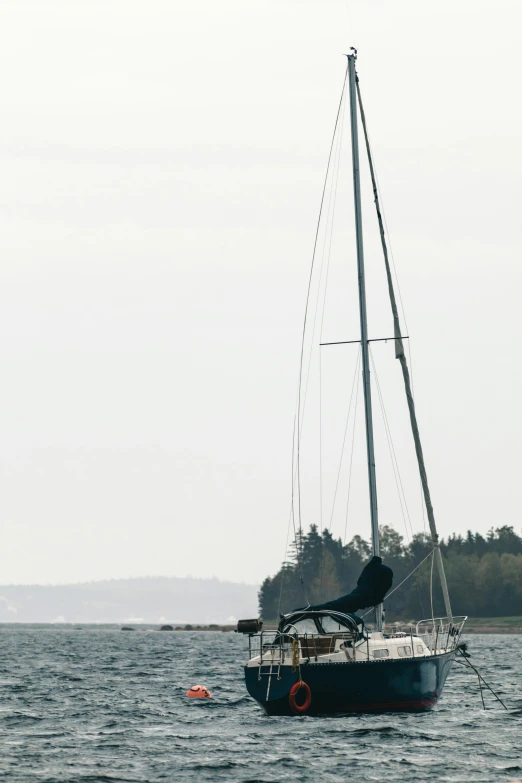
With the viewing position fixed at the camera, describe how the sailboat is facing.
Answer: facing away from the viewer and to the right of the viewer
